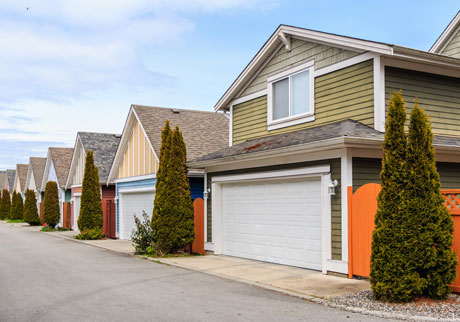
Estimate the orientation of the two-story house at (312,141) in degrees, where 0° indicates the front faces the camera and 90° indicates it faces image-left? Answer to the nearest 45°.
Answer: approximately 45°

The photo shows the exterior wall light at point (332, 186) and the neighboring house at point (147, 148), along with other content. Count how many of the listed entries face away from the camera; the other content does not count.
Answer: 0

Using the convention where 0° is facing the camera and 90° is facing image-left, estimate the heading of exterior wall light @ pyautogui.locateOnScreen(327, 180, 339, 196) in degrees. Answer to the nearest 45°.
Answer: approximately 45°

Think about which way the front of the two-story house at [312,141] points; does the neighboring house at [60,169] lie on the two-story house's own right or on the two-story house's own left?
on the two-story house's own right

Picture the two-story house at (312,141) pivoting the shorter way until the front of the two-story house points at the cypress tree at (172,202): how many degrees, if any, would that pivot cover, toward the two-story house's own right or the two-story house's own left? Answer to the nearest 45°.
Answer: approximately 90° to the two-story house's own right

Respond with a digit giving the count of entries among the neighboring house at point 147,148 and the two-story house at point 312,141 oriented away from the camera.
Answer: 0

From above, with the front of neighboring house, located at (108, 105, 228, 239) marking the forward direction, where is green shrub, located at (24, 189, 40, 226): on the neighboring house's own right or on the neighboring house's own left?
on the neighboring house's own right

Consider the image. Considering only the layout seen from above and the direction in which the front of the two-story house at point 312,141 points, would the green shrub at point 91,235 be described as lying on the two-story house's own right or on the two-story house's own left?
on the two-story house's own right

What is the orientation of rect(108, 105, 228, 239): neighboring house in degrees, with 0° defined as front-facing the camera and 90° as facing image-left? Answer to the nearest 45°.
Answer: approximately 45°

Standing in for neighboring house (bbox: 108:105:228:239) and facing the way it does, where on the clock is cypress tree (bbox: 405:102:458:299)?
The cypress tree is roughly at 10 o'clock from the neighboring house.
